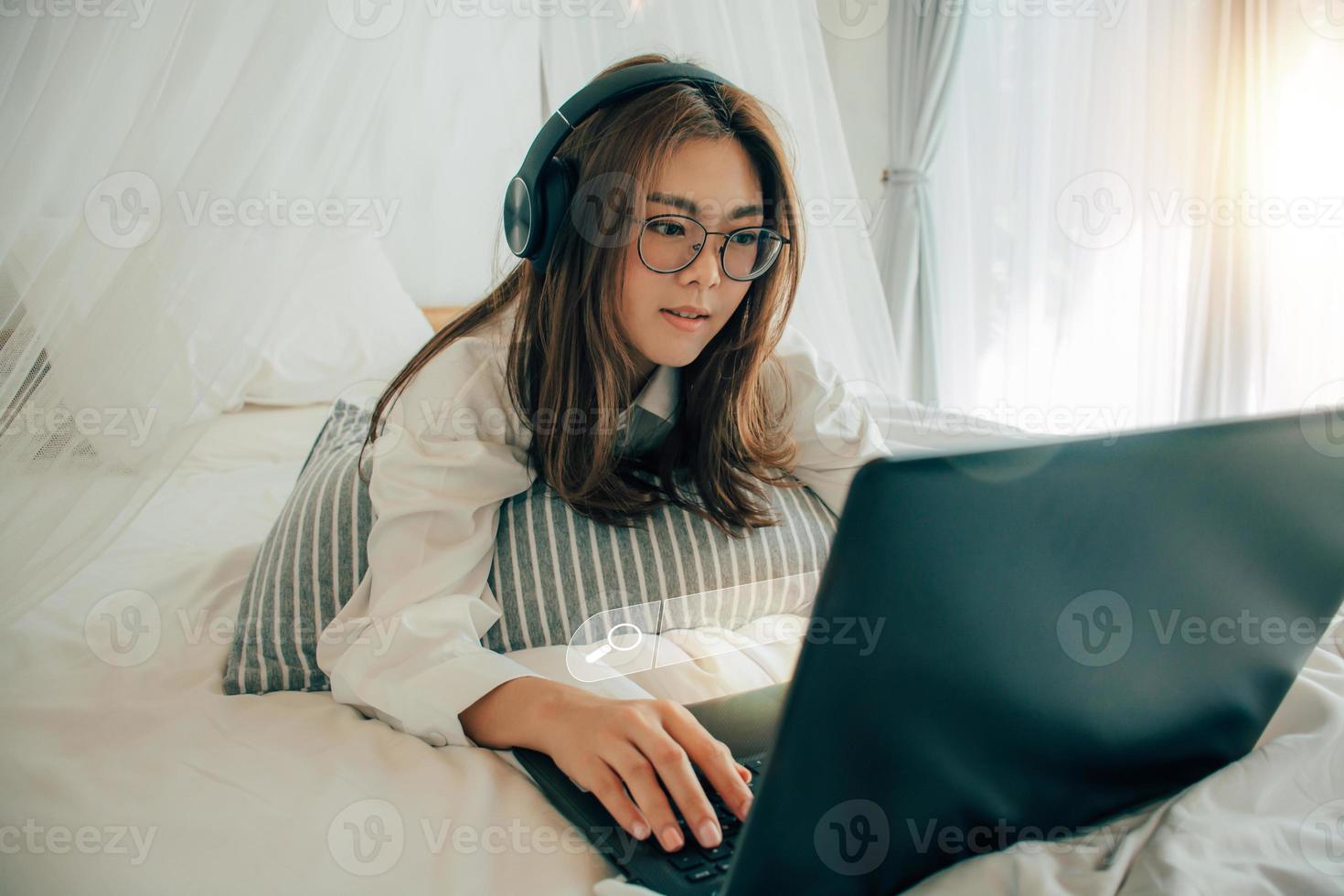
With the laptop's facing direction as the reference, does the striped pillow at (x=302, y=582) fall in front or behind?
in front

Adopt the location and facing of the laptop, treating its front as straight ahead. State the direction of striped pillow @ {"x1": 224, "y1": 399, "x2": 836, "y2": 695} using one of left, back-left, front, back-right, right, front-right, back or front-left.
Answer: front

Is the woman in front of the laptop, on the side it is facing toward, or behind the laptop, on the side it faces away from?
in front

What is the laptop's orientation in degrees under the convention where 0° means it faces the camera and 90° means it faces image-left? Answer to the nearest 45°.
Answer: approximately 135°
